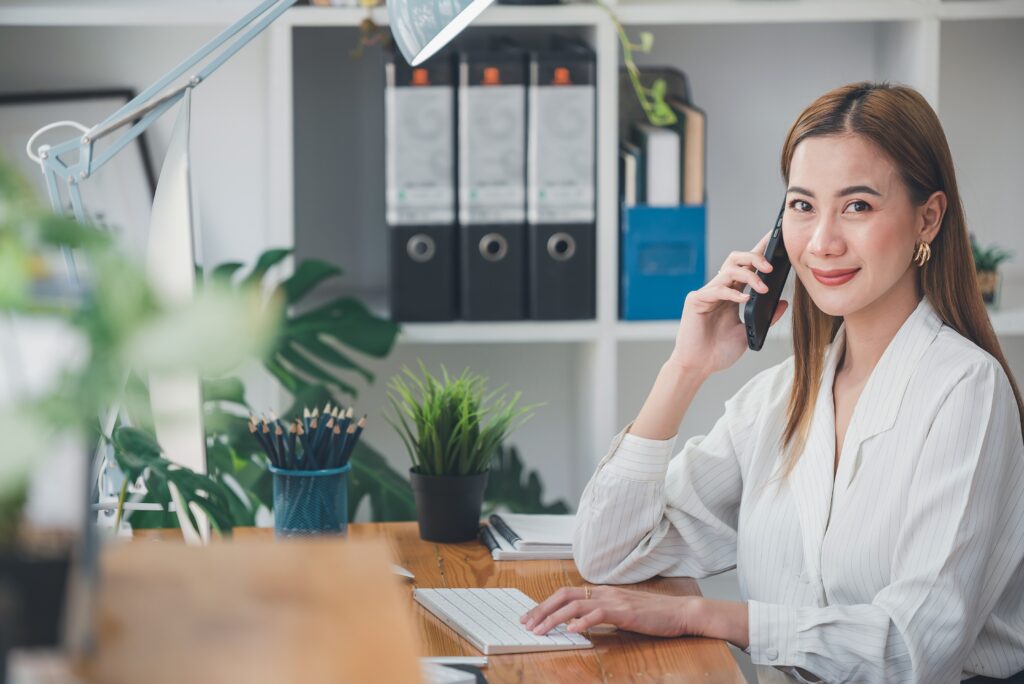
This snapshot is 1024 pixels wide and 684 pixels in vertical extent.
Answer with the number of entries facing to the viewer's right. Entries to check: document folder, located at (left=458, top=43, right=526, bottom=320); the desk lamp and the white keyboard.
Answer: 2

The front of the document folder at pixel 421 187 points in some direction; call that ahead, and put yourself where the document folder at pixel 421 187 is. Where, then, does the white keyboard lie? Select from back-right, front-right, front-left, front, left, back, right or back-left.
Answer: front

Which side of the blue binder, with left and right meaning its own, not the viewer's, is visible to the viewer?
front

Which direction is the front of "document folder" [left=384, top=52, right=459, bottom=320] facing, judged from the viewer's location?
facing the viewer

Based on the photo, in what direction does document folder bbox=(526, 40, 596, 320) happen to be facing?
toward the camera

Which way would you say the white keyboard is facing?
to the viewer's right

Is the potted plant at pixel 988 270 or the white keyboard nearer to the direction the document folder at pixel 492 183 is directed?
the white keyboard

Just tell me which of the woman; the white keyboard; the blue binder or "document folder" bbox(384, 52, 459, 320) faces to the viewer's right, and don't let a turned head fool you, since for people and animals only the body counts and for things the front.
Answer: the white keyboard

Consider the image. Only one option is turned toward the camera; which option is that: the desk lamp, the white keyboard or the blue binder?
the blue binder

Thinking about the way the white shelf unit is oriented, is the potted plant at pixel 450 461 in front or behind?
in front

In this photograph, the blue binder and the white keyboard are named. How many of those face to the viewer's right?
1

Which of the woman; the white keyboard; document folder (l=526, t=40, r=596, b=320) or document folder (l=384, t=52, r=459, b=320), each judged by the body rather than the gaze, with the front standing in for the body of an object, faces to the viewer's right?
the white keyboard

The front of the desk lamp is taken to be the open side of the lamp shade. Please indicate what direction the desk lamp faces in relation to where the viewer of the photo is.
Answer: facing to the right of the viewer
